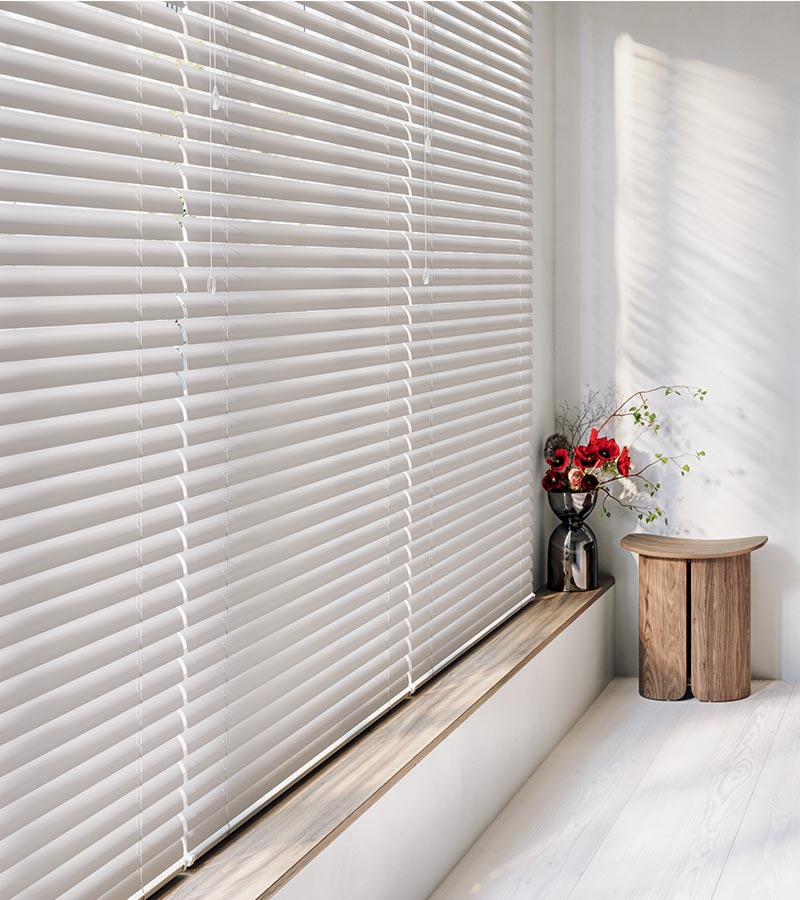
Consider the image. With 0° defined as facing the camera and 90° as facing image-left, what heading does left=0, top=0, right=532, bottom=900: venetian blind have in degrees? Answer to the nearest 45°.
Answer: approximately 315°

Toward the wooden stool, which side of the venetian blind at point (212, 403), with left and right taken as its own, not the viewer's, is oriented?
left

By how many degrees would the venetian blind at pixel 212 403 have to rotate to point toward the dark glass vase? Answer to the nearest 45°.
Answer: approximately 90° to its left
